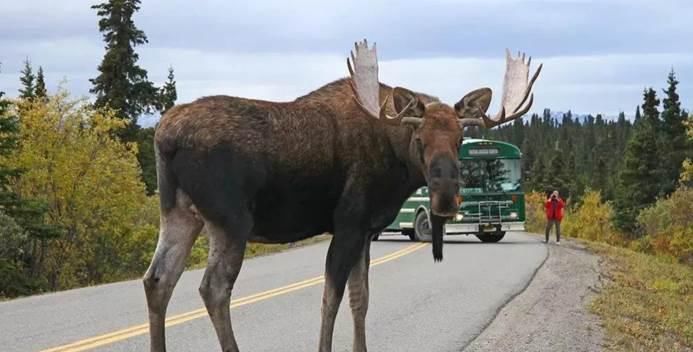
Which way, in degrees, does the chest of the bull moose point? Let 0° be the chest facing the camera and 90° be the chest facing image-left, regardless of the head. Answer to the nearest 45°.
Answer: approximately 270°

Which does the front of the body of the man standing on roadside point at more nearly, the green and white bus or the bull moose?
the bull moose

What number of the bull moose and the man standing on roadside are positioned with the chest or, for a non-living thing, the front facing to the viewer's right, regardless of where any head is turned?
1

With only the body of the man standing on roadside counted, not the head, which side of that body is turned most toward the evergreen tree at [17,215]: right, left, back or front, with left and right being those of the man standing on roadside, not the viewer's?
front

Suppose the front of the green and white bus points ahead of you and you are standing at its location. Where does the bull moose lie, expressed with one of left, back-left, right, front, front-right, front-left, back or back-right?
front-right

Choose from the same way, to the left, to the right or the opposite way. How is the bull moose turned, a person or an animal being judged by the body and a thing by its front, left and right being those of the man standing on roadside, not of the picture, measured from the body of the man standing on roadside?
to the left

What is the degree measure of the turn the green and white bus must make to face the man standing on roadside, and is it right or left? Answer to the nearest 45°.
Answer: approximately 90° to its left

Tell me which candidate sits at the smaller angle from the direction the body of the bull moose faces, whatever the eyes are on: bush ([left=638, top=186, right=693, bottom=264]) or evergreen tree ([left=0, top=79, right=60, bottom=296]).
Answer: the bush
